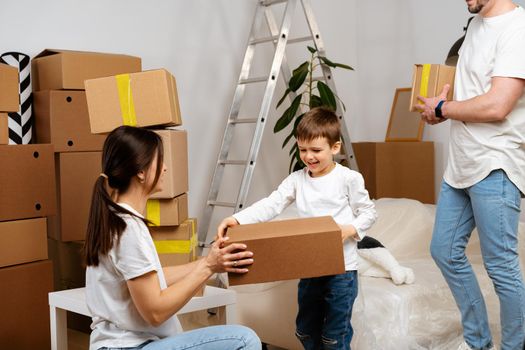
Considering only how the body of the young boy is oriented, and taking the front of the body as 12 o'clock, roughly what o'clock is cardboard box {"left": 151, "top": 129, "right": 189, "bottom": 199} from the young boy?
The cardboard box is roughly at 2 o'clock from the young boy.

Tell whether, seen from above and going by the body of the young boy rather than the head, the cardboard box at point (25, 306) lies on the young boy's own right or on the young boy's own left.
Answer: on the young boy's own right

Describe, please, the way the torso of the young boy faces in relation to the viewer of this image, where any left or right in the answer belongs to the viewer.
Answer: facing the viewer and to the left of the viewer

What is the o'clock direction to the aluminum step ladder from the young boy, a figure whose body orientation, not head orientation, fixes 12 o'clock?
The aluminum step ladder is roughly at 4 o'clock from the young boy.

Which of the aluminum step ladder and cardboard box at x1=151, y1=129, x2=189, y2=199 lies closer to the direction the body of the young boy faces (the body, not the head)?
the cardboard box

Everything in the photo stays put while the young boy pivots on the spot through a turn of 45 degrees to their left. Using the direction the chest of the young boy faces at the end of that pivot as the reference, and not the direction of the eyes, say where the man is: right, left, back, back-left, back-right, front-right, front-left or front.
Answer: left

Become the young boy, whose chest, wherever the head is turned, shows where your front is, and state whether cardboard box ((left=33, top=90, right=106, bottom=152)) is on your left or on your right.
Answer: on your right

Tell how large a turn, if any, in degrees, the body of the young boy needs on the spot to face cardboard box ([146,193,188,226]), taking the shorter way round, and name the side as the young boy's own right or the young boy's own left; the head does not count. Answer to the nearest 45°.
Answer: approximately 45° to the young boy's own right

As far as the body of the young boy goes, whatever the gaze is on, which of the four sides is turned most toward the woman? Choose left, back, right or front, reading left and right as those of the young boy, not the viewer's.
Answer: front

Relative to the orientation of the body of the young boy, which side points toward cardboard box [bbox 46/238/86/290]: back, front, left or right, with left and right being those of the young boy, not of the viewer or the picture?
right

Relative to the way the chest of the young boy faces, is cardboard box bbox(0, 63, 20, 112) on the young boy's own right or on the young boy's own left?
on the young boy's own right
